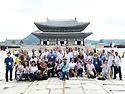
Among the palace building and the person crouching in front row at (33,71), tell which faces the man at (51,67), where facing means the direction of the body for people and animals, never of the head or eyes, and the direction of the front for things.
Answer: the palace building

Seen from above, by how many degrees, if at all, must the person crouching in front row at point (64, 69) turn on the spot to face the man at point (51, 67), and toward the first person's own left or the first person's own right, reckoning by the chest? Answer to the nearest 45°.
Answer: approximately 135° to the first person's own right

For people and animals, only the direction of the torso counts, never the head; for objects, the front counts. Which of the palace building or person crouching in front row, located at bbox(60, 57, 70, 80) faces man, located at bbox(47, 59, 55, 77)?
the palace building

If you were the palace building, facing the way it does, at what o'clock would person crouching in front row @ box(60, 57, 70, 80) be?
The person crouching in front row is roughly at 12 o'clock from the palace building.

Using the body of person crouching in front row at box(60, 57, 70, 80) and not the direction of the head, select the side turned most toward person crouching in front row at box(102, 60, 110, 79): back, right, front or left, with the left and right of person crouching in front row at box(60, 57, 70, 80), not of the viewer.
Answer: left

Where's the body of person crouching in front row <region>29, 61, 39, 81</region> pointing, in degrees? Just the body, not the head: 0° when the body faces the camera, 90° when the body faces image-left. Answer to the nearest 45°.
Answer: approximately 0°

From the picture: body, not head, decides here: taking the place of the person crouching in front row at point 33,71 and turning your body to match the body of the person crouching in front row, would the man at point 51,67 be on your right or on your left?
on your left

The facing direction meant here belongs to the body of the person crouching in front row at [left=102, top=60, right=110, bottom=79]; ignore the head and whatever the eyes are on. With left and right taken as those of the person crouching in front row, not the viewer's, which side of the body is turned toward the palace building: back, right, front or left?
back

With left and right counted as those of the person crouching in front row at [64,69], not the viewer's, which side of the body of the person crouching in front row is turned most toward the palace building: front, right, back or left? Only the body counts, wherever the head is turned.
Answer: back

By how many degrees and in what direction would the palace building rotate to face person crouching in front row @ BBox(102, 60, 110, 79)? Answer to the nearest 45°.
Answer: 0° — it already faces them
